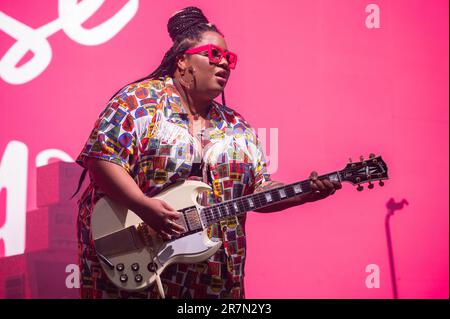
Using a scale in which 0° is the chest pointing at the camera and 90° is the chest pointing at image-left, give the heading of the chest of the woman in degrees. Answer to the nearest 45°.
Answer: approximately 315°

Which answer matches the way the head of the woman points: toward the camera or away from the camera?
toward the camera
